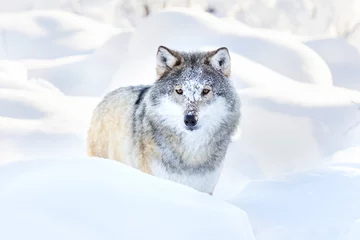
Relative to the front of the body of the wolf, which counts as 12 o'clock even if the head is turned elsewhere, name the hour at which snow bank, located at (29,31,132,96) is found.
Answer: The snow bank is roughly at 7 o'clock from the wolf.

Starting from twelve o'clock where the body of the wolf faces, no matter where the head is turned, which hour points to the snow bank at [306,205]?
The snow bank is roughly at 11 o'clock from the wolf.

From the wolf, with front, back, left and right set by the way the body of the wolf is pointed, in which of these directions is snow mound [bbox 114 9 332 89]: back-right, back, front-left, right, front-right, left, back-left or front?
back-left

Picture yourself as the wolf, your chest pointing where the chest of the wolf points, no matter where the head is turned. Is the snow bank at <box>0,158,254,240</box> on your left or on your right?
on your right

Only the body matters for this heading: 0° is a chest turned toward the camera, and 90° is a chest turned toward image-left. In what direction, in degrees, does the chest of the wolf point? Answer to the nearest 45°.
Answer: approximately 315°

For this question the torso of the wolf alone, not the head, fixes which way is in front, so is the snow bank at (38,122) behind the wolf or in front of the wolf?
behind

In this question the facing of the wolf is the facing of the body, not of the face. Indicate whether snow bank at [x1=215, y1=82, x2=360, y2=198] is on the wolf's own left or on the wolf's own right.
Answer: on the wolf's own left

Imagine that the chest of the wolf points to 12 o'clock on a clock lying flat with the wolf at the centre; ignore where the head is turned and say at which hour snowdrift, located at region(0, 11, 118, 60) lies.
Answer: The snowdrift is roughly at 7 o'clock from the wolf.

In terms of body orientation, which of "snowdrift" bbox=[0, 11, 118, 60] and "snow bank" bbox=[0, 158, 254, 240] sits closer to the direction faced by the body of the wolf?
the snow bank
